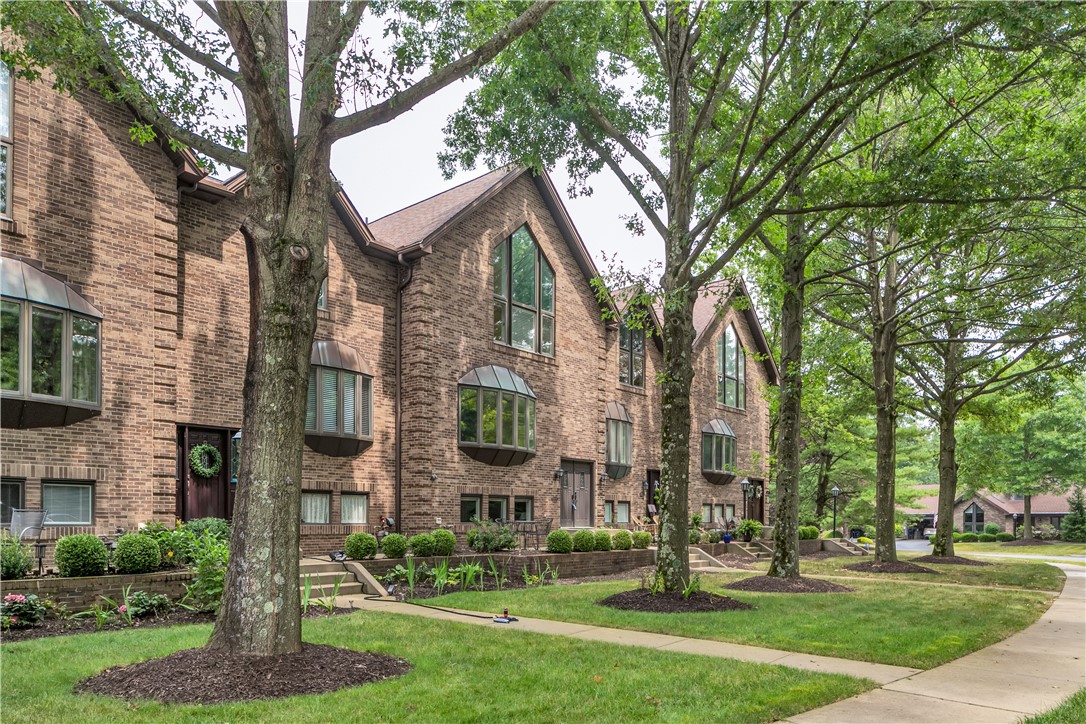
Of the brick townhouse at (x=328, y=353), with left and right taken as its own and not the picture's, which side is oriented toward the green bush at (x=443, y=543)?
front

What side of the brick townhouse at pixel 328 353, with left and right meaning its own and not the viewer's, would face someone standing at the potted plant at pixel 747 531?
left

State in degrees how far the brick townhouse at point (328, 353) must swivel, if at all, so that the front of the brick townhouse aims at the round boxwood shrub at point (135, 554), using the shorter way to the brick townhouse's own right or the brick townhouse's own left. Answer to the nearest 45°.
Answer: approximately 45° to the brick townhouse's own right
